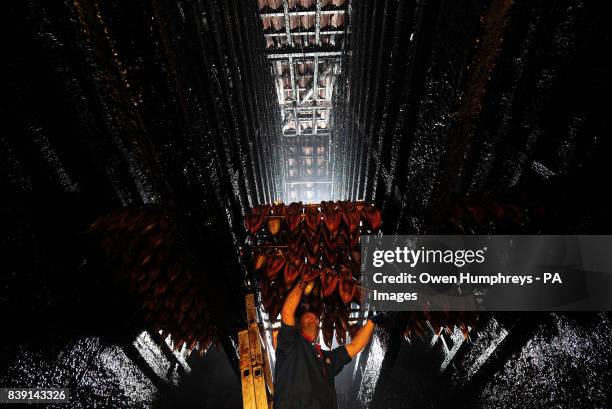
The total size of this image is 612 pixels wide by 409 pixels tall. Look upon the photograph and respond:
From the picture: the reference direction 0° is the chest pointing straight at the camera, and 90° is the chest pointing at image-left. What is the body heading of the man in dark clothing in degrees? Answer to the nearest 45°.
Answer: approximately 315°
